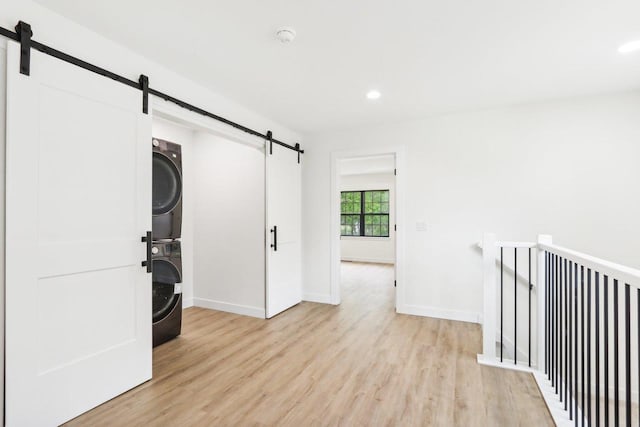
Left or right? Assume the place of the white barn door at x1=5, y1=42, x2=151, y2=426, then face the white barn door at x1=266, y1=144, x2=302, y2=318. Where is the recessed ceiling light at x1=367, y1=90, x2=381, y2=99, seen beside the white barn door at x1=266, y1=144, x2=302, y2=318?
right

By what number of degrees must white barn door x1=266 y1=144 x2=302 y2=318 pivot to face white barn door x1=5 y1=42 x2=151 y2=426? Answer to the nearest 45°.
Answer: approximately 90° to its right

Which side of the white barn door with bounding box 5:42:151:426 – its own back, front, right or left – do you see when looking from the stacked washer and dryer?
left

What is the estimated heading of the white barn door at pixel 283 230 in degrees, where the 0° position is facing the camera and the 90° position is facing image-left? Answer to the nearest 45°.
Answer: approximately 315°

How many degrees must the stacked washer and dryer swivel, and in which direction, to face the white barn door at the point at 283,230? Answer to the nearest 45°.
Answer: approximately 45° to its left

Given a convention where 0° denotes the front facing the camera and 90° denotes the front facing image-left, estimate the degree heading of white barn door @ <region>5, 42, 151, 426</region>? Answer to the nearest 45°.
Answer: approximately 315°

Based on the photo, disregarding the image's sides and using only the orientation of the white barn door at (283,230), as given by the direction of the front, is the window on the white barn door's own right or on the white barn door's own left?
on the white barn door's own left

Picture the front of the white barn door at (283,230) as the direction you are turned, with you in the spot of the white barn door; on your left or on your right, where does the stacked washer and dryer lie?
on your right
